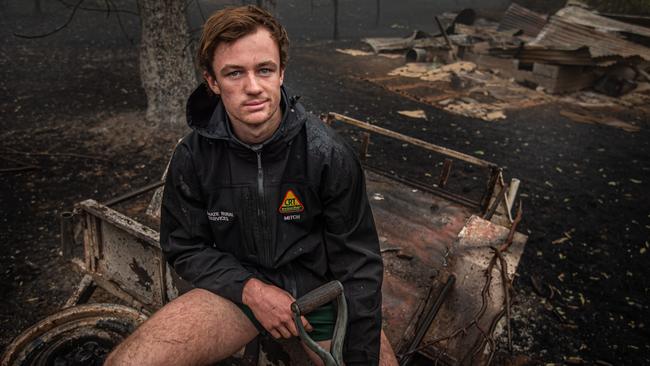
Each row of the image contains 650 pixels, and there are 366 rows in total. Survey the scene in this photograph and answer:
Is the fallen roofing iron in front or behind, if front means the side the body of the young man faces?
behind

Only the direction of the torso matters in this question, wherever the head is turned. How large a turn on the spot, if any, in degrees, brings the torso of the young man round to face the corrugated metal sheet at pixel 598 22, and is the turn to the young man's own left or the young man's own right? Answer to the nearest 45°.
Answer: approximately 135° to the young man's own left

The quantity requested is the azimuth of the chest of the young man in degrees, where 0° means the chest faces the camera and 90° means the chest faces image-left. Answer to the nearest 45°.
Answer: approximately 0°

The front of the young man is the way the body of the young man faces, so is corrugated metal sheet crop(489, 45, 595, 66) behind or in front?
behind

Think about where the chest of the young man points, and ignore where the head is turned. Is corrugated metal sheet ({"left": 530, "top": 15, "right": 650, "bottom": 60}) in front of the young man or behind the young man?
behind

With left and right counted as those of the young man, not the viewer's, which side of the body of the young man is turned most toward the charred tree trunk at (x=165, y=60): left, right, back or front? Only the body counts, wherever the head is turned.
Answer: back

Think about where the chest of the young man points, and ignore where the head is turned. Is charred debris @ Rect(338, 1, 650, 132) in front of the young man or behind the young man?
behind
